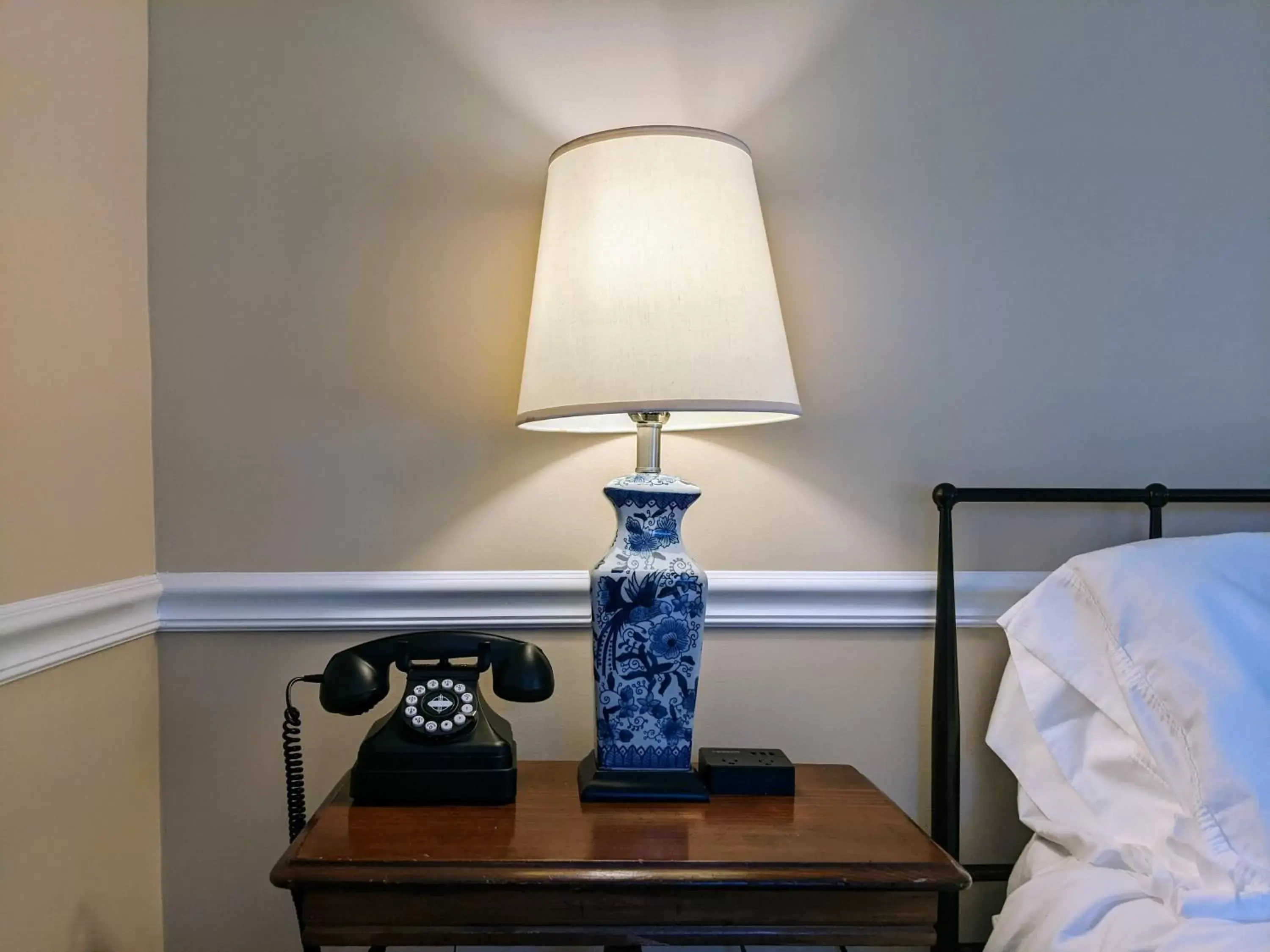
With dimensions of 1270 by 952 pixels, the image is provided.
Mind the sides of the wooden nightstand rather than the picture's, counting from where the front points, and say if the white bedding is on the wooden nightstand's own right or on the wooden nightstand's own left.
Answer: on the wooden nightstand's own left

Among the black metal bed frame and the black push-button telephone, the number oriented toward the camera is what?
2

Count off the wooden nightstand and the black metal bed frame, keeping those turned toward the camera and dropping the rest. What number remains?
2

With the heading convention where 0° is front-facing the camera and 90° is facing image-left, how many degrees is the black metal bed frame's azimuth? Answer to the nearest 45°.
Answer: approximately 0°

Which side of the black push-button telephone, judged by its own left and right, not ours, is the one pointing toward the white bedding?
left

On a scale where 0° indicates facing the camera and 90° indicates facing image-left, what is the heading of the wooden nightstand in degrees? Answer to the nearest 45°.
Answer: approximately 0°
